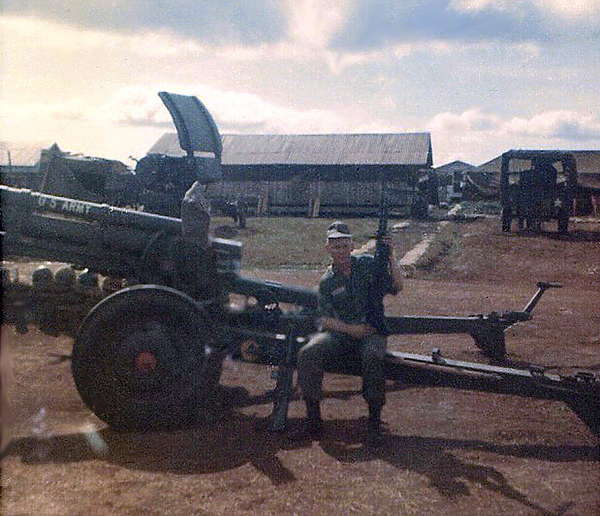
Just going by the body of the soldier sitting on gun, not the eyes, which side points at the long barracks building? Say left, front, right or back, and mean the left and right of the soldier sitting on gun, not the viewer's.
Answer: back

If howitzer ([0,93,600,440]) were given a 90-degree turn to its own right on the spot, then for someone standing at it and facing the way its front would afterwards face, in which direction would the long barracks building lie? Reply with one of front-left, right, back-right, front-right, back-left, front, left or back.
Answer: front

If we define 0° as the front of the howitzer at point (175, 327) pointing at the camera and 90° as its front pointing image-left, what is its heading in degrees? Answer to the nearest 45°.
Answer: approximately 90°

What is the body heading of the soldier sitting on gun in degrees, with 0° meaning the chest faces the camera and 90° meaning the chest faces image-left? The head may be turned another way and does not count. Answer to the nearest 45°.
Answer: approximately 0°
